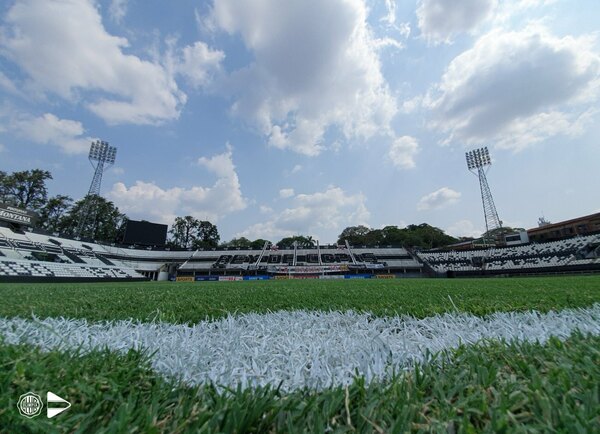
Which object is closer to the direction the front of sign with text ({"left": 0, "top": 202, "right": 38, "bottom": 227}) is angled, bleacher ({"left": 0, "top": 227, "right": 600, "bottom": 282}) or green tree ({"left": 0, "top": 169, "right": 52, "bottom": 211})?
the bleacher

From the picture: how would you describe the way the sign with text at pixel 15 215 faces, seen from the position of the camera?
facing the viewer and to the right of the viewer

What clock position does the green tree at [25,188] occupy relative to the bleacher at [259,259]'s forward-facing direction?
The green tree is roughly at 3 o'clock from the bleacher.

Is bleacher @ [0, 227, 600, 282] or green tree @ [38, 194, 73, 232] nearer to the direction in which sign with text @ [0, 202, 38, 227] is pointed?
the bleacher

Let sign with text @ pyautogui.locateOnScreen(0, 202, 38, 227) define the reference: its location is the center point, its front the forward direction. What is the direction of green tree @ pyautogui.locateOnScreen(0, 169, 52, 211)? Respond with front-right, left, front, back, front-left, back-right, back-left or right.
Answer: back-left

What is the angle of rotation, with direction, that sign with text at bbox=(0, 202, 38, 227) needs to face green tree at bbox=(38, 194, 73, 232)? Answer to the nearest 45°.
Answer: approximately 135° to its left

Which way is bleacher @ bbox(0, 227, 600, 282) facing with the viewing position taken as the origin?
facing the viewer

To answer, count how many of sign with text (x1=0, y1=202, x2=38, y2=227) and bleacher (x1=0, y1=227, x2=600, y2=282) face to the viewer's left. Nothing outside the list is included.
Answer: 0

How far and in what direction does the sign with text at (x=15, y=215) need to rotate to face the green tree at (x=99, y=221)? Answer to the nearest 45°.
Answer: approximately 90° to its left
